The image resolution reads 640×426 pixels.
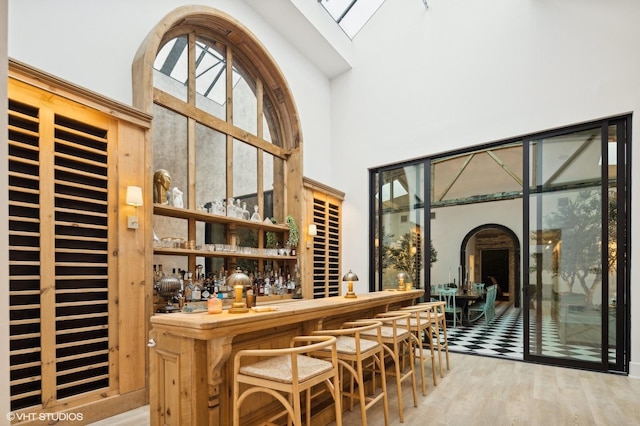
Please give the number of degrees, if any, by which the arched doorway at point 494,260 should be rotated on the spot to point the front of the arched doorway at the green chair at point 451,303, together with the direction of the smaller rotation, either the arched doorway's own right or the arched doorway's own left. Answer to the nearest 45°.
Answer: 0° — it already faces it

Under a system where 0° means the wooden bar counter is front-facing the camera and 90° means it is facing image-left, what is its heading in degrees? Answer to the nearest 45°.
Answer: approximately 315°

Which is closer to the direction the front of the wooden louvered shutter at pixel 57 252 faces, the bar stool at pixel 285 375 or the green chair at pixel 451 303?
the bar stool
